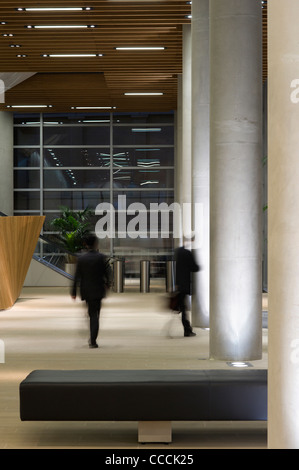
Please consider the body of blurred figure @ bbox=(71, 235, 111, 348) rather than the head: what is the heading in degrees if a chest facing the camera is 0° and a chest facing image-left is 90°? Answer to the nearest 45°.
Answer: approximately 180°

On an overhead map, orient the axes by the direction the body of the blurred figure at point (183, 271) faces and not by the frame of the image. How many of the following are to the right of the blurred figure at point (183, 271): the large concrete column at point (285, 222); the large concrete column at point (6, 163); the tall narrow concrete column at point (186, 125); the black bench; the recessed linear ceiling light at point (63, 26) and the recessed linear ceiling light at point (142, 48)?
2

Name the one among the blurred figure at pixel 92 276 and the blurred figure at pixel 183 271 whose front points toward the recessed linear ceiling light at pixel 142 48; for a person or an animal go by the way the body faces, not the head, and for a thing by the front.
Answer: the blurred figure at pixel 92 276

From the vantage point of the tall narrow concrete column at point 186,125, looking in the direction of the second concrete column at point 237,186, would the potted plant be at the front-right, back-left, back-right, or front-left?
back-right

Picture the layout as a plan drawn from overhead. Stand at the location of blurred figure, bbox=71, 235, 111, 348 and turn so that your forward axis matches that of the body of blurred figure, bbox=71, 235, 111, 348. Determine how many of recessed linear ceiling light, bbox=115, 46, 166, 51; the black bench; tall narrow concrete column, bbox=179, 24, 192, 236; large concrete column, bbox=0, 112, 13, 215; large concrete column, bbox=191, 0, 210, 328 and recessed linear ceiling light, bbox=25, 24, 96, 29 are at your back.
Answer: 1

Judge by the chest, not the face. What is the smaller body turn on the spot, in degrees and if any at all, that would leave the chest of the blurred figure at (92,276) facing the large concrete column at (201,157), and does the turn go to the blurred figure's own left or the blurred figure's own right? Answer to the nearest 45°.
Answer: approximately 45° to the blurred figure's own right

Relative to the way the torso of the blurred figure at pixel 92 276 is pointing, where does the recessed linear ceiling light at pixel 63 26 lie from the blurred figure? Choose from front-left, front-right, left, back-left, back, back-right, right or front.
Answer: front

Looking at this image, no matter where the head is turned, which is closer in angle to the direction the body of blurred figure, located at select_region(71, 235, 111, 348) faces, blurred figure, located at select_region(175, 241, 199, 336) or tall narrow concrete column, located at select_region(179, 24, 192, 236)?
the tall narrow concrete column

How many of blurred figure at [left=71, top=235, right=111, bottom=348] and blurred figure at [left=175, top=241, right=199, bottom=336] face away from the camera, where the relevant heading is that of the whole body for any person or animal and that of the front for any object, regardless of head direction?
1

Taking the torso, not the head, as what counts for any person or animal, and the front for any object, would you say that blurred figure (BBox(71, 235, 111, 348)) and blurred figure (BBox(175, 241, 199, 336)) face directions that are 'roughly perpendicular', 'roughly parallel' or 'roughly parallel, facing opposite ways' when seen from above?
roughly perpendicular
